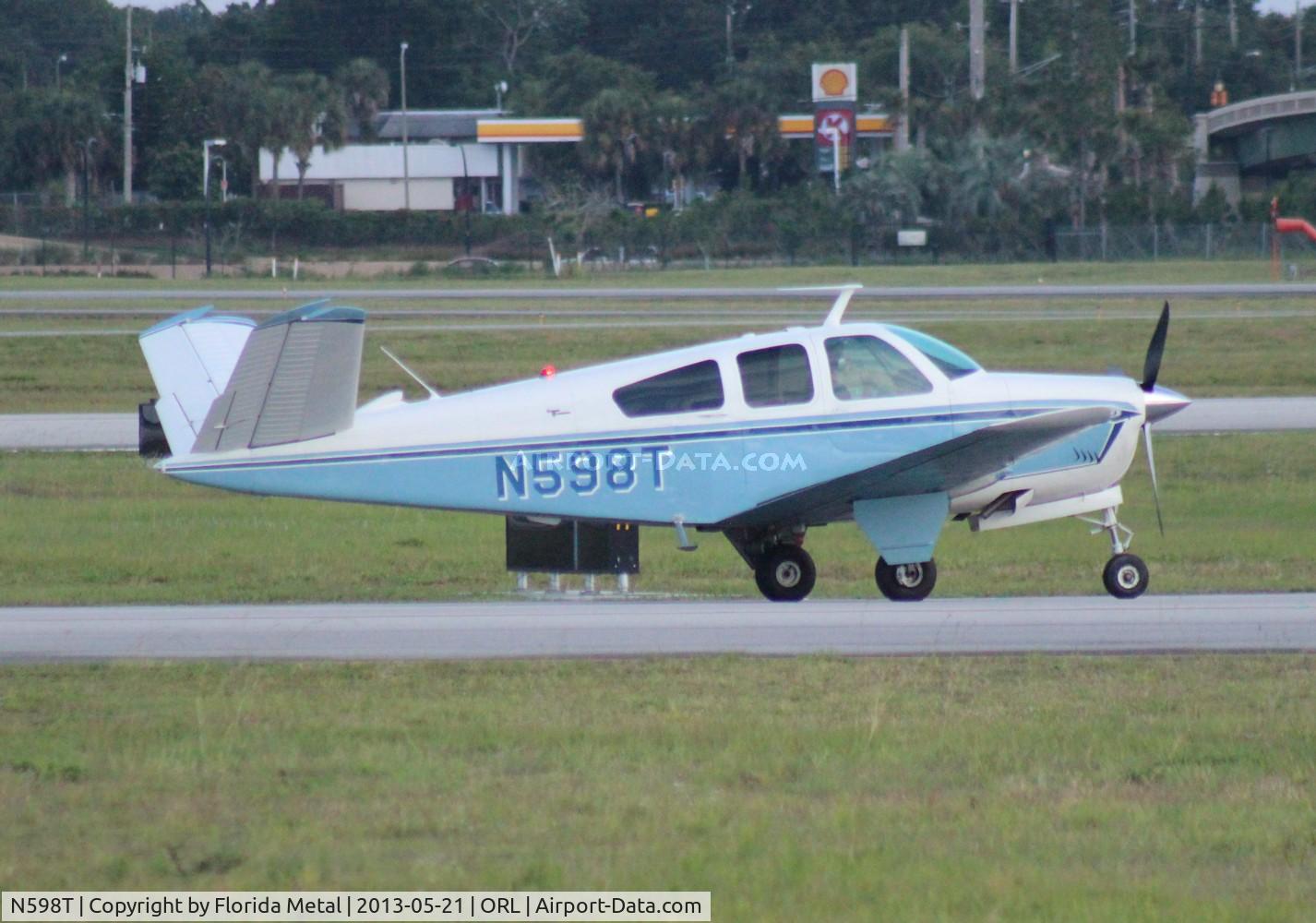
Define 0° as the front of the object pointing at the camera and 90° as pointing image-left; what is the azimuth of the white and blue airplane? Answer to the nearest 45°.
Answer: approximately 270°
